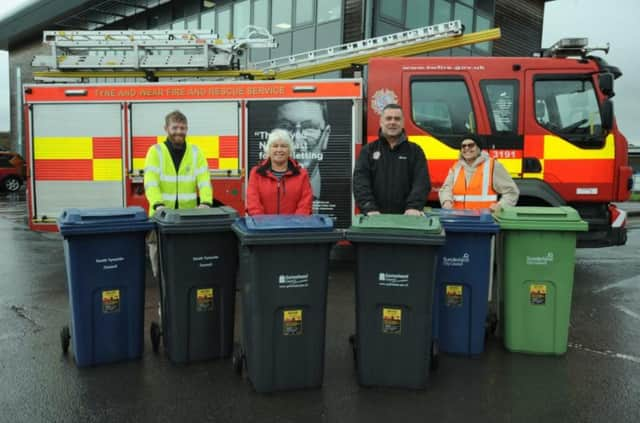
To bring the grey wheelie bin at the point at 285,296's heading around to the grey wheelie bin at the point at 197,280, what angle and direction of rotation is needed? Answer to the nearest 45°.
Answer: approximately 135° to its right

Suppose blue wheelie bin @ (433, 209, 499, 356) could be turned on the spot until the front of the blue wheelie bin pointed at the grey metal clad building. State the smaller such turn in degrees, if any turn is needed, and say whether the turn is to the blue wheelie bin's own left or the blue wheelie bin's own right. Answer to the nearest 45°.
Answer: approximately 180°

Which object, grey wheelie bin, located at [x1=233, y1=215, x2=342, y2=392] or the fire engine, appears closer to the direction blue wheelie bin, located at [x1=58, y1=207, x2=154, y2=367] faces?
the grey wheelie bin

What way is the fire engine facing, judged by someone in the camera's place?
facing to the right of the viewer

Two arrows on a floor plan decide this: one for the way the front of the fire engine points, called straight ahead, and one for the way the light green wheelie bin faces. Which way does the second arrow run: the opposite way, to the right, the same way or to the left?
to the right
